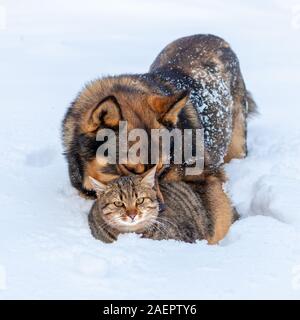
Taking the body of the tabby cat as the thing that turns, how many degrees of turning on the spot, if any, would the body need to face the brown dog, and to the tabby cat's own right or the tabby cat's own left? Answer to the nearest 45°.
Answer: approximately 135° to the tabby cat's own right

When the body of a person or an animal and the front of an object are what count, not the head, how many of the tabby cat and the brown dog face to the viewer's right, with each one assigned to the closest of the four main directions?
0

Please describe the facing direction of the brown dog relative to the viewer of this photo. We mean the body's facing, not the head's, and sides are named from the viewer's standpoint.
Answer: facing the viewer and to the left of the viewer

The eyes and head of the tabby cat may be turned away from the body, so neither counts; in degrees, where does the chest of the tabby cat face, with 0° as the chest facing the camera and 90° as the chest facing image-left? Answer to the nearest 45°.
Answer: approximately 45°

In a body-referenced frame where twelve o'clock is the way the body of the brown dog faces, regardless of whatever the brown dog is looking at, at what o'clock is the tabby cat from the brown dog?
The tabby cat is roughly at 11 o'clock from the brown dog.
